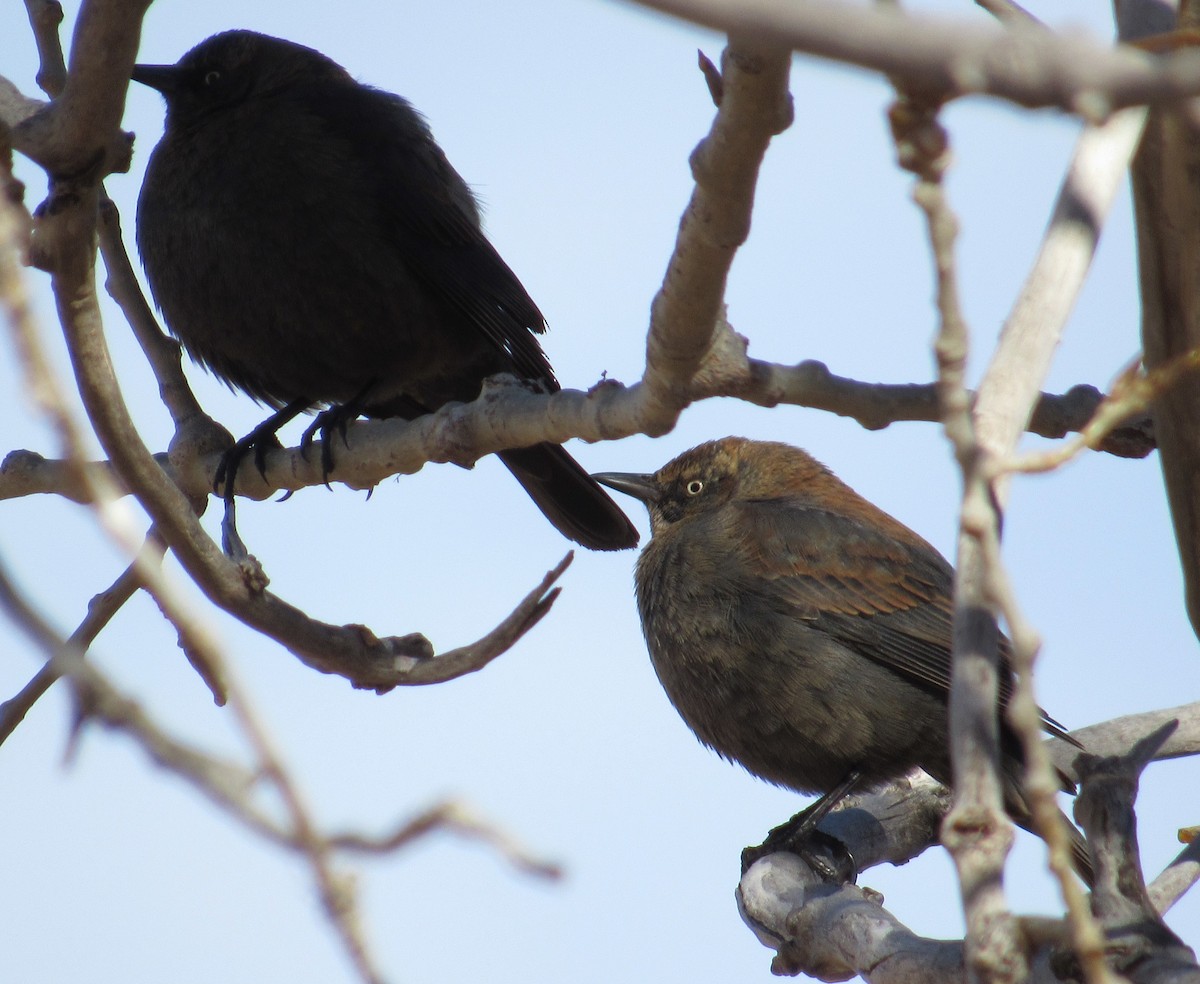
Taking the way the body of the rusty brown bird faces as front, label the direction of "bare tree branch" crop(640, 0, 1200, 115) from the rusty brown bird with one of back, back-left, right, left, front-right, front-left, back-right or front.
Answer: left

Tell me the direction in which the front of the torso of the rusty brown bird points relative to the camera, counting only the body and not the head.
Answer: to the viewer's left

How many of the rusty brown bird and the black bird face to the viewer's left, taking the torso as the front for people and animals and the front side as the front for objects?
2

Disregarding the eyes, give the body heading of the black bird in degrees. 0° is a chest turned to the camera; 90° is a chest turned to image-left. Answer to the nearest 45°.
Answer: approximately 90°
